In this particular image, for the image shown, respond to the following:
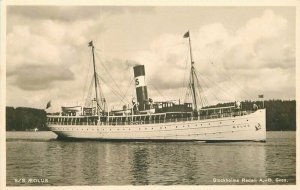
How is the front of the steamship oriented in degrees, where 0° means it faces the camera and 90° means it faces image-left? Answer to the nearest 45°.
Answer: approximately 270°
